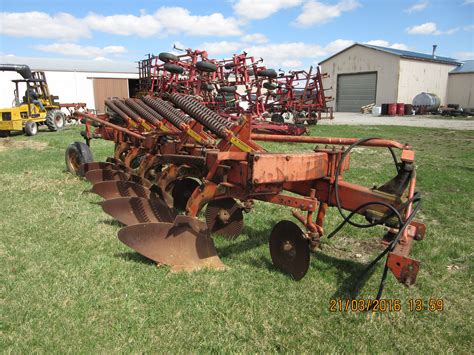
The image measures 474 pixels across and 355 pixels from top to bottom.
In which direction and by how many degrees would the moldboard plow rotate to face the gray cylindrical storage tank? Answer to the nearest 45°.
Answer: approximately 90° to its left

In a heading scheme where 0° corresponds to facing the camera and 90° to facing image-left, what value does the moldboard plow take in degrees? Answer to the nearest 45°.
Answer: approximately 315°

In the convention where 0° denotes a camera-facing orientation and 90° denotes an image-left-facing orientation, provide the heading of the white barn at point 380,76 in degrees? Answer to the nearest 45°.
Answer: approximately 45°

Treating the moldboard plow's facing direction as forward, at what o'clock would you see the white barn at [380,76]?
The white barn is roughly at 8 o'clock from the moldboard plow.

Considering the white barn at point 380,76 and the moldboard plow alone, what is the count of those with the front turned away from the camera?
0

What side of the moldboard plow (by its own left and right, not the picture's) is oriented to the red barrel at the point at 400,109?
left

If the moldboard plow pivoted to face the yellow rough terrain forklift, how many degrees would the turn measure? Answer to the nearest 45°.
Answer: approximately 180°
